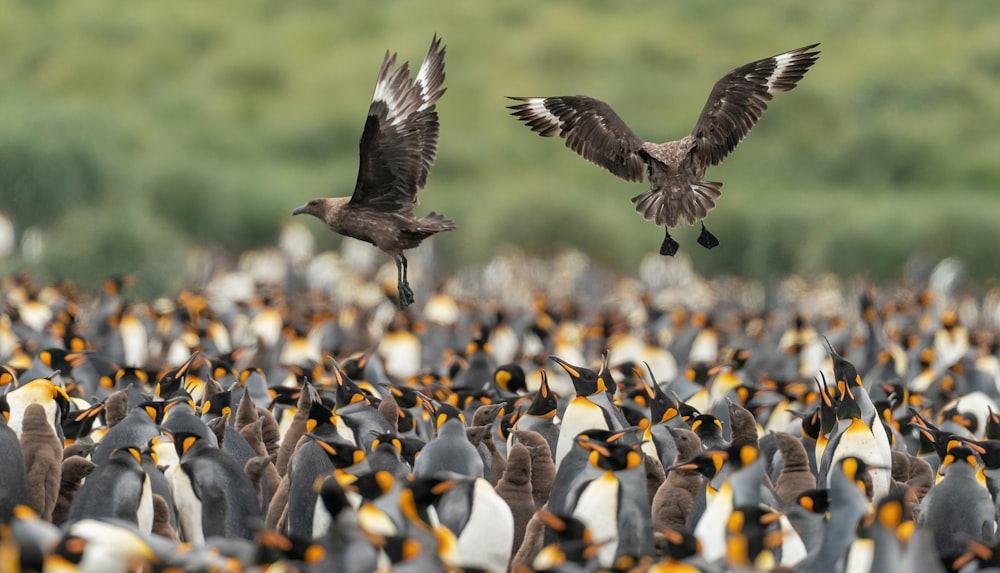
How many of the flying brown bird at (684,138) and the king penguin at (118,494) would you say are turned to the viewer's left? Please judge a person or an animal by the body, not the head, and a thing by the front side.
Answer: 0

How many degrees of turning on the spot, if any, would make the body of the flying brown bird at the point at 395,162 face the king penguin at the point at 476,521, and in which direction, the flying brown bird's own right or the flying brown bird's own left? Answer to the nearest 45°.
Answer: approximately 90° to the flying brown bird's own left

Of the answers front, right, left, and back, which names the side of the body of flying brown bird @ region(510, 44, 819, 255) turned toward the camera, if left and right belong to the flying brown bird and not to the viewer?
back

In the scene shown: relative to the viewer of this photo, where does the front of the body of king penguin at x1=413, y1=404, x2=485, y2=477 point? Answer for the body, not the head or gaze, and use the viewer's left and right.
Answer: facing away from the viewer

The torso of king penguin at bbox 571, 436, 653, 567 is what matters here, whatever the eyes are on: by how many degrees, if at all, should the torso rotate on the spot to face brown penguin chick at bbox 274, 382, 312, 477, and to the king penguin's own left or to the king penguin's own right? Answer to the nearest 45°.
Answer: approximately 90° to the king penguin's own right

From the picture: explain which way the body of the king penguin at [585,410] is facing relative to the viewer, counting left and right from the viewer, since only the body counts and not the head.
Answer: facing the viewer and to the left of the viewer

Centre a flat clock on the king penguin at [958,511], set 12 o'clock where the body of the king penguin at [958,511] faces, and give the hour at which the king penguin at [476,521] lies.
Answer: the king penguin at [476,521] is roughly at 8 o'clock from the king penguin at [958,511].

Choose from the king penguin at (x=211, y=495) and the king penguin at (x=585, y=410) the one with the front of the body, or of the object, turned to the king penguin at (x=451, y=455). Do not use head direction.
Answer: the king penguin at (x=585, y=410)

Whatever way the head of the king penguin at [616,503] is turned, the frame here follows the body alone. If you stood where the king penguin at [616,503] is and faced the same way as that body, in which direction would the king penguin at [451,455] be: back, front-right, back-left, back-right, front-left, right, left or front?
right

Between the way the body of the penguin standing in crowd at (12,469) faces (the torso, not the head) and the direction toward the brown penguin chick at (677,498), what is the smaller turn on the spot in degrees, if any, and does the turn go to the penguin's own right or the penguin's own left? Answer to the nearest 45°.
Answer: approximately 90° to the penguin's own right

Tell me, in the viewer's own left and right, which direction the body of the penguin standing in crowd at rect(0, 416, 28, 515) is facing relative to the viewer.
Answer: facing away from the viewer

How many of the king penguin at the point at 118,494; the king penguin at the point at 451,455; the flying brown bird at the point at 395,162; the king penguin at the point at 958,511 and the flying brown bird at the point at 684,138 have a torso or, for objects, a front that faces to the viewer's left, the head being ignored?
1

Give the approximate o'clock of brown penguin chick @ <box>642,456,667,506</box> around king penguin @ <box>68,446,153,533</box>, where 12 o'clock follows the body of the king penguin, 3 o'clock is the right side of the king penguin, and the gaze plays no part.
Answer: The brown penguin chick is roughly at 1 o'clock from the king penguin.

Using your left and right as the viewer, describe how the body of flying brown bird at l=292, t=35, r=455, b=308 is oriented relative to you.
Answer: facing to the left of the viewer

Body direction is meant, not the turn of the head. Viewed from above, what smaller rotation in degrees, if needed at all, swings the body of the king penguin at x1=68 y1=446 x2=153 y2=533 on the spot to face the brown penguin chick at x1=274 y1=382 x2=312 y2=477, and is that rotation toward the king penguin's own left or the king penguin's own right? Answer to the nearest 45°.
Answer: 0° — it already faces it

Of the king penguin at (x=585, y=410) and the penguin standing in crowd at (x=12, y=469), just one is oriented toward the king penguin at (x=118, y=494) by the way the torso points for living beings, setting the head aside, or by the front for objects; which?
the king penguin at (x=585, y=410)
